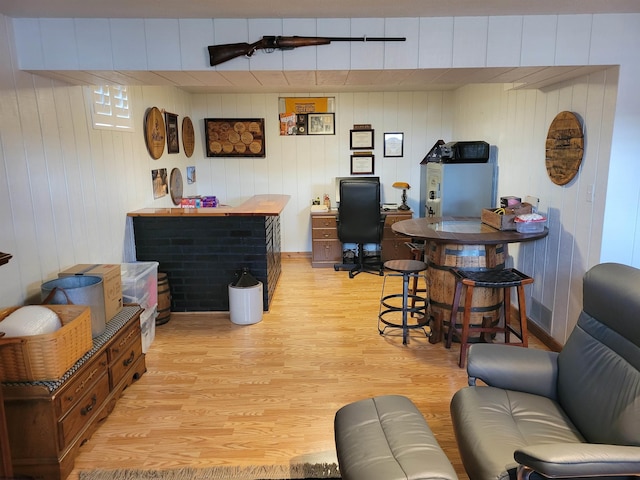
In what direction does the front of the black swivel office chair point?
away from the camera

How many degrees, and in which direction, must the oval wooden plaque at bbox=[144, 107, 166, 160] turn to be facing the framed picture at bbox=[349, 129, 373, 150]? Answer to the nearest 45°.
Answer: approximately 45° to its left

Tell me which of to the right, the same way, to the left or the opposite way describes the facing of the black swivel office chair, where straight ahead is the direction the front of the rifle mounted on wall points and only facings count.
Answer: to the left

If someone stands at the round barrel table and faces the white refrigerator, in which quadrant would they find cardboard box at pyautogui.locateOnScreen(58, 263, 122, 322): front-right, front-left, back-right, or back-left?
back-left

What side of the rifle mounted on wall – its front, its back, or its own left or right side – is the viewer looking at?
right

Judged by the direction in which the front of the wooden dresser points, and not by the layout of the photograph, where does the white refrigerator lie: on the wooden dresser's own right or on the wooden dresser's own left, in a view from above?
on the wooden dresser's own left

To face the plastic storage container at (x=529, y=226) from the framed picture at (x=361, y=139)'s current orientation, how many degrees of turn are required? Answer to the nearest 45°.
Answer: approximately 45° to its left

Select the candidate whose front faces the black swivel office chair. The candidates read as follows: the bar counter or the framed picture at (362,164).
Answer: the framed picture

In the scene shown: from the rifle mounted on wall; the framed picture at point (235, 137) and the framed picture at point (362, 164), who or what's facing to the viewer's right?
the rifle mounted on wall

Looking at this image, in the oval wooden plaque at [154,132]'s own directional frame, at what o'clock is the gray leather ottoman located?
The gray leather ottoman is roughly at 1 o'clock from the oval wooden plaque.
